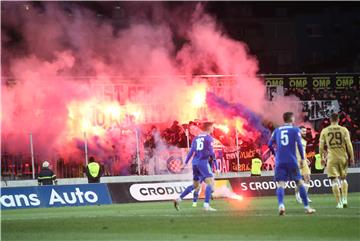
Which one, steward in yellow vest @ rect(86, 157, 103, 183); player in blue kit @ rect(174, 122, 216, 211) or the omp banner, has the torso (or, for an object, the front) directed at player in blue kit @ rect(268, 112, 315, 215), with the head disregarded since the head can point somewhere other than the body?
the omp banner

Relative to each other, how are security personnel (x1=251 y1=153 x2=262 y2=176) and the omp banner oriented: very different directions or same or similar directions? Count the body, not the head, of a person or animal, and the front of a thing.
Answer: very different directions

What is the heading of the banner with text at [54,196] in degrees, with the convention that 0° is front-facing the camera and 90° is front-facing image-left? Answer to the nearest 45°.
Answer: approximately 0°

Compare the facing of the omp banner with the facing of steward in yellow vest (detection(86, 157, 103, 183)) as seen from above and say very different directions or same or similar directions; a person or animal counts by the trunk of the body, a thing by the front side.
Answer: very different directions

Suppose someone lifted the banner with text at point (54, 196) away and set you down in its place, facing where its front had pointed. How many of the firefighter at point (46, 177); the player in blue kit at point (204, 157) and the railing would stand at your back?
2

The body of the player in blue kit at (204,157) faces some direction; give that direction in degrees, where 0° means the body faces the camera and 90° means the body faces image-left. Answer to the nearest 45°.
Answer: approximately 225°

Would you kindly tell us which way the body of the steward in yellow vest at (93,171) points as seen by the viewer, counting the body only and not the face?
away from the camera

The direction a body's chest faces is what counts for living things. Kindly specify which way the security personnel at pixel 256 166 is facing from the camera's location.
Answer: facing away from the viewer
